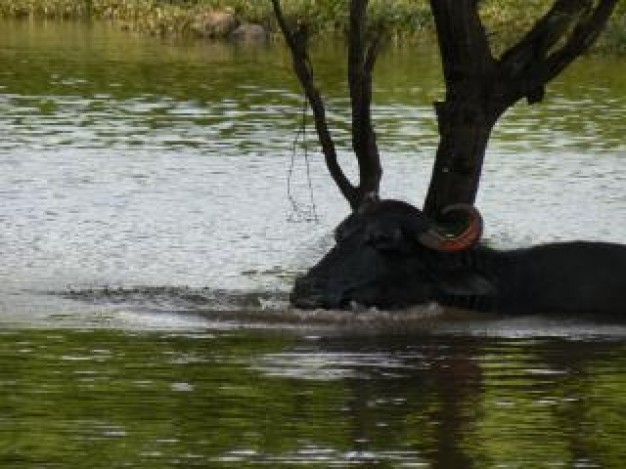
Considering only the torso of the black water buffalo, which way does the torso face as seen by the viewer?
to the viewer's left

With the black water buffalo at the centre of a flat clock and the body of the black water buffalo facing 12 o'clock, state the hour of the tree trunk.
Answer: The tree trunk is roughly at 3 o'clock from the black water buffalo.
